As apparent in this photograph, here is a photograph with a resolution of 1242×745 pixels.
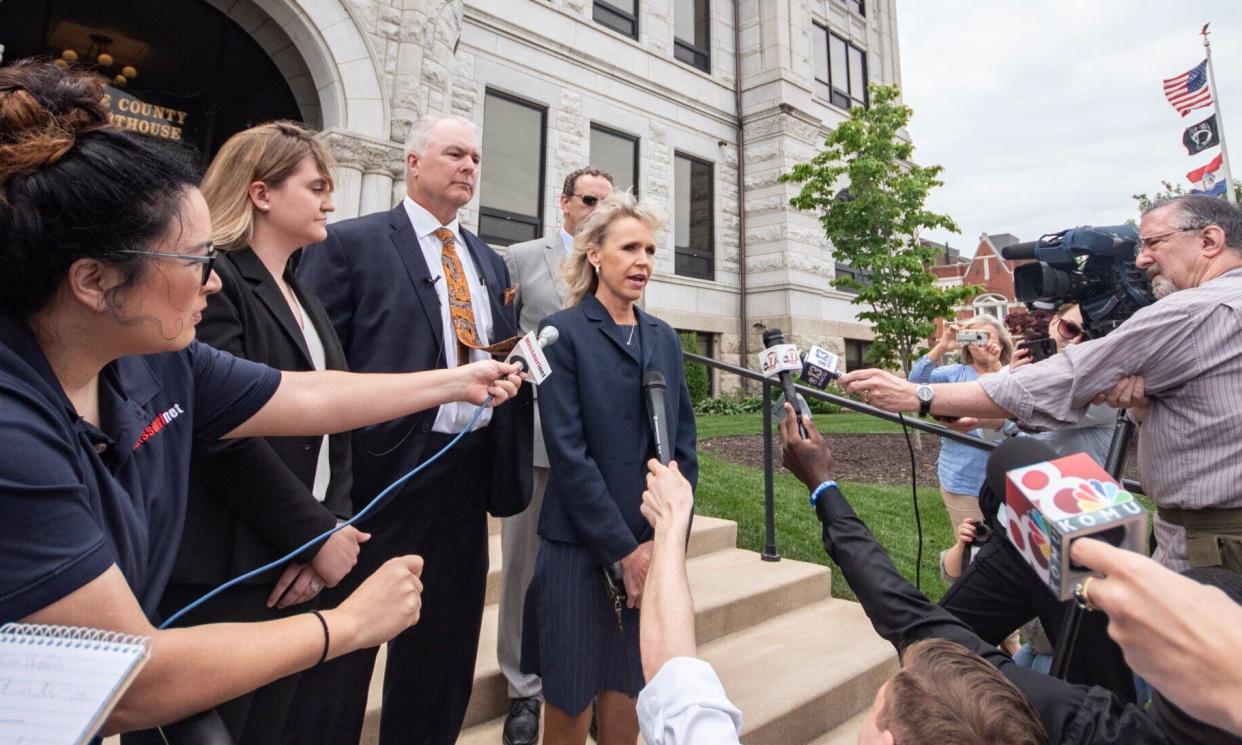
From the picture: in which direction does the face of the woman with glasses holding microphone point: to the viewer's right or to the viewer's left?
to the viewer's right

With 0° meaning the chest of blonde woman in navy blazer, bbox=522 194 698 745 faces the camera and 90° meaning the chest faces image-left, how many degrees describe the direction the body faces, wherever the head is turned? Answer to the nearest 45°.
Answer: approximately 315°

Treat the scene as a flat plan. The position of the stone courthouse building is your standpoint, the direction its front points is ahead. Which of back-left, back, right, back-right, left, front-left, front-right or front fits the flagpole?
front-left

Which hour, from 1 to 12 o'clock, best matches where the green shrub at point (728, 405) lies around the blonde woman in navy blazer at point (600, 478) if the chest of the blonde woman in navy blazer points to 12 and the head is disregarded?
The green shrub is roughly at 8 o'clock from the blonde woman in navy blazer.

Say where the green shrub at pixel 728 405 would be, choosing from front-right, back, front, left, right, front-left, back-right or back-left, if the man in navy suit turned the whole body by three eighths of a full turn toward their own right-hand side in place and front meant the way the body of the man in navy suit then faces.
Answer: back-right

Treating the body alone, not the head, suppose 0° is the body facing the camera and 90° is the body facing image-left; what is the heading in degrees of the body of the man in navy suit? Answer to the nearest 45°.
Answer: approximately 315°

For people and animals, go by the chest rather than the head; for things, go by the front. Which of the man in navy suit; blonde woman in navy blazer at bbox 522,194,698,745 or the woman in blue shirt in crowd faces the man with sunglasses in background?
the woman in blue shirt in crowd

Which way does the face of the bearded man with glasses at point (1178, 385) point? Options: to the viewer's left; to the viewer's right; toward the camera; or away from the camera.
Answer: to the viewer's left

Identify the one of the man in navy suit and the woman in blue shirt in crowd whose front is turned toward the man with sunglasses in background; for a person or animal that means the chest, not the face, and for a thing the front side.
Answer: the woman in blue shirt in crowd

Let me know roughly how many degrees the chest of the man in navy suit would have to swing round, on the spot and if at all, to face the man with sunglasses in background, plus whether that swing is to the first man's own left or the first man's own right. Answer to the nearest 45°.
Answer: approximately 90° to the first man's own left
